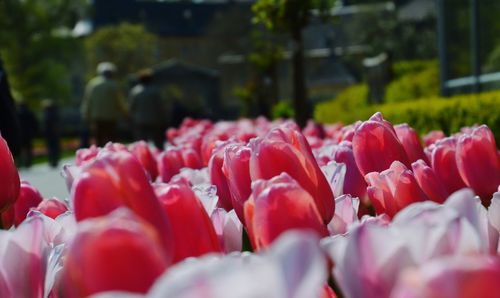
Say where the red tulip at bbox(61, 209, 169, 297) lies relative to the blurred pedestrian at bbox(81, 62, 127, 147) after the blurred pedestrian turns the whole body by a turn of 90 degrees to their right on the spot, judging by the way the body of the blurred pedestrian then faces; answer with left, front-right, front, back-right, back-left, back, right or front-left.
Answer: right

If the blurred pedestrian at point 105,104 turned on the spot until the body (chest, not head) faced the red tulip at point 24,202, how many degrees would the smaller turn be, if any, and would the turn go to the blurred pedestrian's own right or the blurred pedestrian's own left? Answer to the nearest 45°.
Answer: approximately 180°

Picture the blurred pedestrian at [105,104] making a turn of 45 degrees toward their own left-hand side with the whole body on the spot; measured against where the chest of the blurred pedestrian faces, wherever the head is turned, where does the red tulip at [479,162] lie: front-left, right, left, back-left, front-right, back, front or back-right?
back-left

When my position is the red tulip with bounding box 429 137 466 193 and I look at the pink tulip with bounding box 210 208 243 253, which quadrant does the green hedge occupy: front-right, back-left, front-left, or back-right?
back-right

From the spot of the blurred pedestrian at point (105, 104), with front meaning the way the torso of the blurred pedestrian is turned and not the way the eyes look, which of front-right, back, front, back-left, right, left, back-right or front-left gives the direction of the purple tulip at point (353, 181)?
back

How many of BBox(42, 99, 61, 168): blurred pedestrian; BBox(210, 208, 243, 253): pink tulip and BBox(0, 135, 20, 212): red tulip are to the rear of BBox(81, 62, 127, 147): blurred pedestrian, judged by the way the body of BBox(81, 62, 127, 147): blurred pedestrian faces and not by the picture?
2

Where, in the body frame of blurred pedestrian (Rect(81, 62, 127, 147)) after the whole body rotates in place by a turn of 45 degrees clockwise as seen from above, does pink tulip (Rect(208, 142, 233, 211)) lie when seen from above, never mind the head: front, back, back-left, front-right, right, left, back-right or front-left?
back-right

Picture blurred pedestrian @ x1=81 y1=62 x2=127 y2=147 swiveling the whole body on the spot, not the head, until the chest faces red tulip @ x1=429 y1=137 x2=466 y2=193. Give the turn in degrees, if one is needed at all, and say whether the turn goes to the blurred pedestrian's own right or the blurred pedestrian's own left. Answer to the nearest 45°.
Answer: approximately 180°

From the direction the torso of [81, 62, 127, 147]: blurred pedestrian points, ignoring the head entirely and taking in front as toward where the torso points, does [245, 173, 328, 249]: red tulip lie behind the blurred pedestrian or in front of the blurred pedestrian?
behind

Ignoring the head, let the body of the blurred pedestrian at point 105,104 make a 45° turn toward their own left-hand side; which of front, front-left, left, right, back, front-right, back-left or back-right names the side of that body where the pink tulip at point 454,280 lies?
back-left

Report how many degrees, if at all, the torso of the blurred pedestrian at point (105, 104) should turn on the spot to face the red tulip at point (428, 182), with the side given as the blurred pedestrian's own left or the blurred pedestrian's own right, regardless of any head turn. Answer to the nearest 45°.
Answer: approximately 180°

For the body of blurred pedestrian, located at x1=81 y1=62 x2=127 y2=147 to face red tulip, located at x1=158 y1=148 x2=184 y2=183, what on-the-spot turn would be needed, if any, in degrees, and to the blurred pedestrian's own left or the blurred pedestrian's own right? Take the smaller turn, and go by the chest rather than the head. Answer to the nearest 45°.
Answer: approximately 180°

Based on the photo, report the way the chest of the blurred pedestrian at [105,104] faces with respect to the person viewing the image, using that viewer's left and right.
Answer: facing away from the viewer

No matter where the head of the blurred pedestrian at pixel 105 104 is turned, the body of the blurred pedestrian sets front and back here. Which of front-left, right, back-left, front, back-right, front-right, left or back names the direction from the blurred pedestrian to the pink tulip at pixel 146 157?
back

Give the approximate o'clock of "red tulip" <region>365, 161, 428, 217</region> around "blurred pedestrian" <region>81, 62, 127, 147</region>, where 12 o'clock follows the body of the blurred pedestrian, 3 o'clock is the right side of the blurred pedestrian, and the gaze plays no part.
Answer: The red tulip is roughly at 6 o'clock from the blurred pedestrian.
